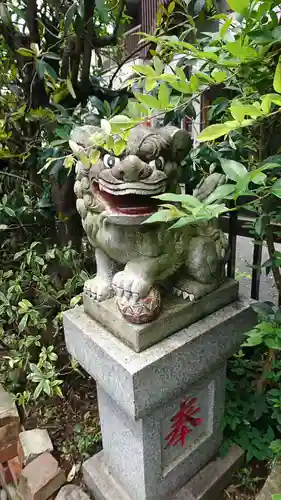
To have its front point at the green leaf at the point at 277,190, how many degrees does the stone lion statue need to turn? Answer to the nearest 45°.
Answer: approximately 90° to its left

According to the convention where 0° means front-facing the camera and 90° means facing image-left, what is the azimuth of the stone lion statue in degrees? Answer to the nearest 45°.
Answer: approximately 45°

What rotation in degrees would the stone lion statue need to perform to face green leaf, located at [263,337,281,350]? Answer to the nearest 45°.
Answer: approximately 135° to its left
